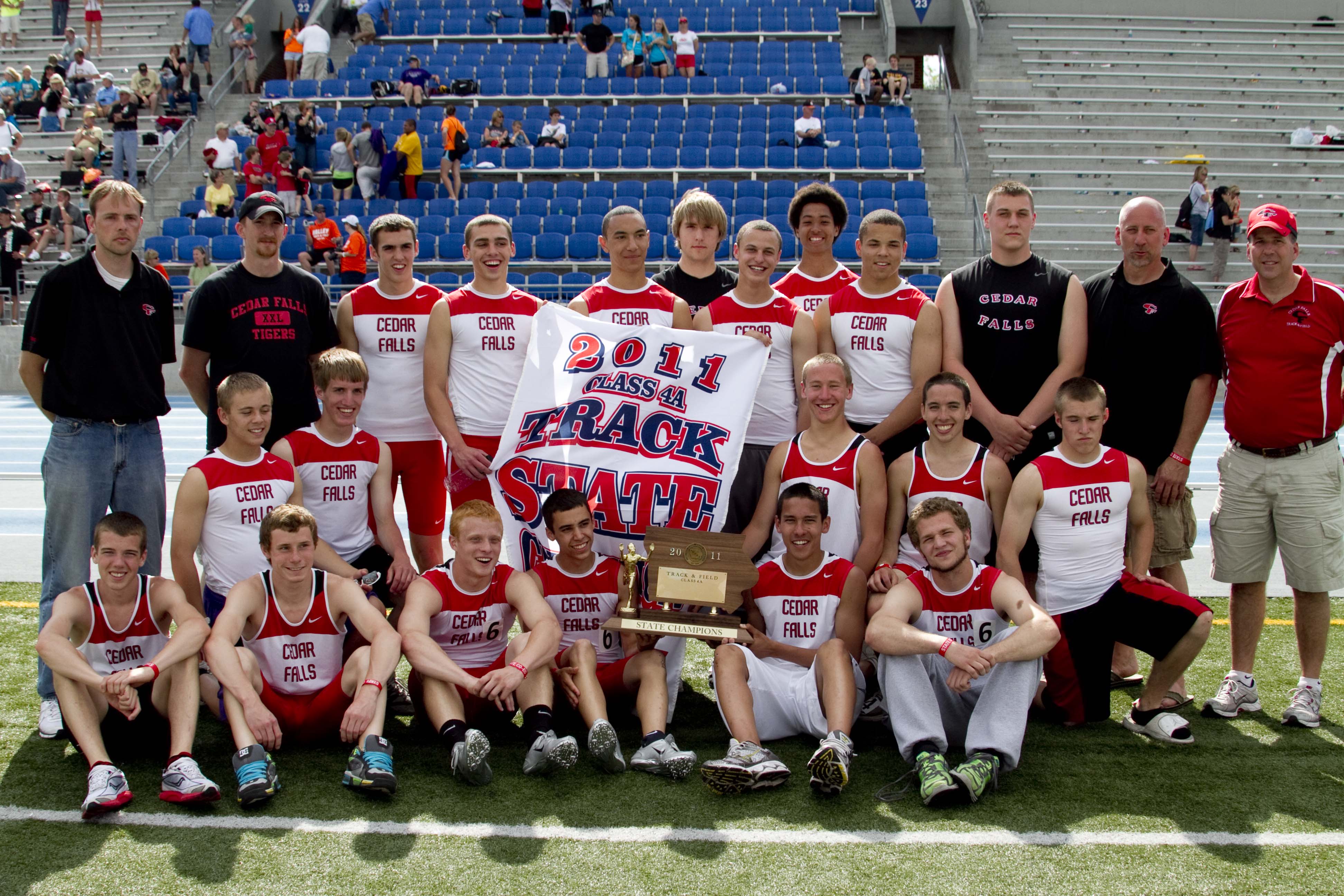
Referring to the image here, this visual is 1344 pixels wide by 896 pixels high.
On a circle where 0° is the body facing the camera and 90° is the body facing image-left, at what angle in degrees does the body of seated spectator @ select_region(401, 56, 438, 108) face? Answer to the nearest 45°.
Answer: approximately 0°

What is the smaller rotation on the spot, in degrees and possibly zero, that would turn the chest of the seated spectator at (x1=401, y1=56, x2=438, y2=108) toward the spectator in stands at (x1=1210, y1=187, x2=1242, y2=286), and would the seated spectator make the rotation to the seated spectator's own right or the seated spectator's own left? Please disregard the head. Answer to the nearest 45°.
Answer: approximately 45° to the seated spectator's own left

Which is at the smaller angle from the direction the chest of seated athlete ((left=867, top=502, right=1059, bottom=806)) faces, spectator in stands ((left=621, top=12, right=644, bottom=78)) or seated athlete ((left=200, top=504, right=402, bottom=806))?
the seated athlete

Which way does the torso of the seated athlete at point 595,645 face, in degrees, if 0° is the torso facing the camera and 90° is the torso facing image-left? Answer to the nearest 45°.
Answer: approximately 0°
